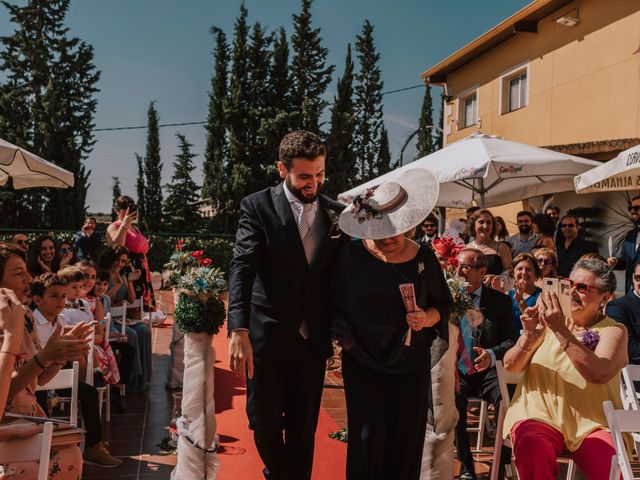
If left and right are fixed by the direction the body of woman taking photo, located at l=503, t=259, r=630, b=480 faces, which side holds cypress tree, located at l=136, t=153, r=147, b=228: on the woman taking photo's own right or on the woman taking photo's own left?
on the woman taking photo's own right

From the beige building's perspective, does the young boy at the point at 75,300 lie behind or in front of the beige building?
in front

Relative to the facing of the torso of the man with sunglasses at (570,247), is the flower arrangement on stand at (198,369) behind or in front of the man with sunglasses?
in front

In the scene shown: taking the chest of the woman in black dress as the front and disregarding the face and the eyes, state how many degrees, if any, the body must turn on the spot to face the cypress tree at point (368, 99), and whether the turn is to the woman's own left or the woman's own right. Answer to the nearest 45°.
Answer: approximately 180°

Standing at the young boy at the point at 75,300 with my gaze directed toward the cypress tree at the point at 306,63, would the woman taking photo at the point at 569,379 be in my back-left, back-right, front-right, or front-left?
back-right

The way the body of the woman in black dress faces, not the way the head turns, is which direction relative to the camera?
toward the camera

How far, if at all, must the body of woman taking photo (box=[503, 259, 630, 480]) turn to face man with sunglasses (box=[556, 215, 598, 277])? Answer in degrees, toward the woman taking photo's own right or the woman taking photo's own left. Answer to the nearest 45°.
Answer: approximately 135° to the woman taking photo's own right

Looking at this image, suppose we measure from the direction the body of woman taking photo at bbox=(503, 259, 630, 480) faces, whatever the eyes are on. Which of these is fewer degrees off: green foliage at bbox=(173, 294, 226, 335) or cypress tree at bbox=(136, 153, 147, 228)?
the green foliage

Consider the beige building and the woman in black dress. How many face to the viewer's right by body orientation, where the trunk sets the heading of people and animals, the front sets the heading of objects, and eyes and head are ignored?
0

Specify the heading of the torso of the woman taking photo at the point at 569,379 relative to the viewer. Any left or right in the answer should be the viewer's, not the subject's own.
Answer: facing the viewer and to the left of the viewer

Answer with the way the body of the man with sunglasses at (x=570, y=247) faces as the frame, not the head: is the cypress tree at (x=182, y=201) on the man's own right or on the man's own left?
on the man's own right

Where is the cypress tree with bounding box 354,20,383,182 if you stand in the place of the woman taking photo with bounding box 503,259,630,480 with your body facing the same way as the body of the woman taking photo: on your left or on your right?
on your right

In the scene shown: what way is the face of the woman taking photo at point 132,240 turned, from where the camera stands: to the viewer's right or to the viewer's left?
to the viewer's right

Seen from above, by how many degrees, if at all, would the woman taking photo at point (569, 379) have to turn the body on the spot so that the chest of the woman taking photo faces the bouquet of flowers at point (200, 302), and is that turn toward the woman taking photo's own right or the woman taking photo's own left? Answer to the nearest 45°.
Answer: approximately 45° to the woman taking photo's own right

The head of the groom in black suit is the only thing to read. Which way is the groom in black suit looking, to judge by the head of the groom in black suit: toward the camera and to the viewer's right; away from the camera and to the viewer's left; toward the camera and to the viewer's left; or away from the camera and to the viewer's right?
toward the camera and to the viewer's right

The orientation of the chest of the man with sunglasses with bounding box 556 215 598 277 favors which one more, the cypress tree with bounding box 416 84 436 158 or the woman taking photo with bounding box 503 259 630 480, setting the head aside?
the woman taking photo

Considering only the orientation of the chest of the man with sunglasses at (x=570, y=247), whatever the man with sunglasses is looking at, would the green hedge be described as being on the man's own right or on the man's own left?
on the man's own right

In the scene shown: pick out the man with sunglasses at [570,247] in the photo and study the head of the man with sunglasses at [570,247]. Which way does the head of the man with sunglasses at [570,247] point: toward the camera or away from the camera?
toward the camera

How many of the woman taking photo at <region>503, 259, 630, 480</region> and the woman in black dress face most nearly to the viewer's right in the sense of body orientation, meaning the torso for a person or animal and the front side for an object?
0

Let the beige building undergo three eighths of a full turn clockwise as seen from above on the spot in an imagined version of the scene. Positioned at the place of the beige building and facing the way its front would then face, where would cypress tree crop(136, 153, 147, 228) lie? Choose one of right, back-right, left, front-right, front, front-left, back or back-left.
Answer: front-left

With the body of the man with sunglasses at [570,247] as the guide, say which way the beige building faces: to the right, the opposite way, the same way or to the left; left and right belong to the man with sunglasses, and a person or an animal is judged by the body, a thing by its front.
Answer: the same way
